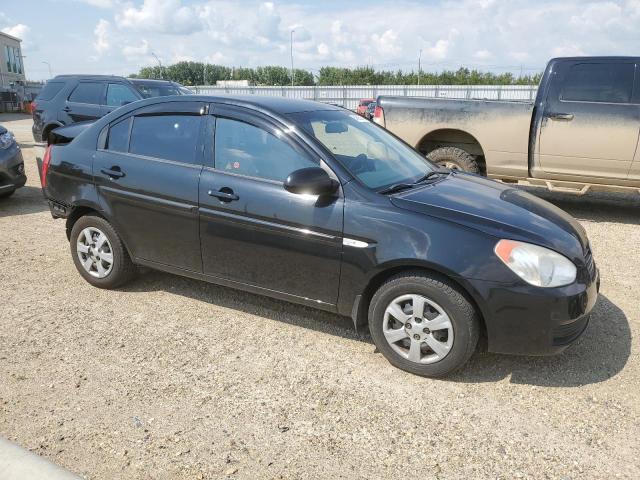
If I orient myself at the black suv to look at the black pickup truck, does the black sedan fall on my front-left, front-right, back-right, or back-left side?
front-right

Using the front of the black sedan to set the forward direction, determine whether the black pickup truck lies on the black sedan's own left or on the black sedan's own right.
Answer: on the black sedan's own left

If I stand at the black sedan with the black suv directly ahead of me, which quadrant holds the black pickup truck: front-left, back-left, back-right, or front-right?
front-right

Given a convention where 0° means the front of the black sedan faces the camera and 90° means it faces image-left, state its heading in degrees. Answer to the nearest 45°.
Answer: approximately 315°

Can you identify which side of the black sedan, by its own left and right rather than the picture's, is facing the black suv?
back

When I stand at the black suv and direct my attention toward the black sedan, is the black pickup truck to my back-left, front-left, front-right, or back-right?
front-left

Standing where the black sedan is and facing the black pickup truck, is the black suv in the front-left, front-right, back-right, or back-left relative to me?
front-left
